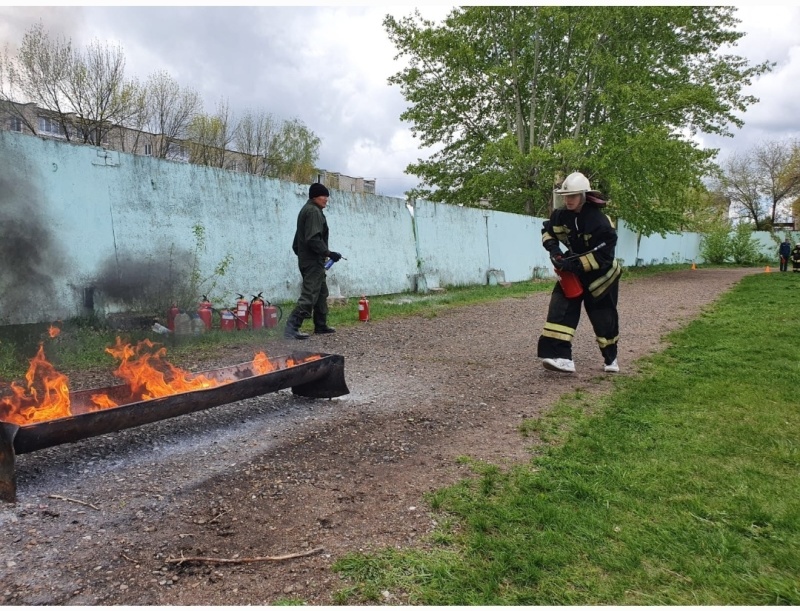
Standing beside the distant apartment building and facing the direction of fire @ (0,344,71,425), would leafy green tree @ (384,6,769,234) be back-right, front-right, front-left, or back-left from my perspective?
front-left

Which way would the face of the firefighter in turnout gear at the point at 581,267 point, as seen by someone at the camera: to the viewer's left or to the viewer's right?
to the viewer's left

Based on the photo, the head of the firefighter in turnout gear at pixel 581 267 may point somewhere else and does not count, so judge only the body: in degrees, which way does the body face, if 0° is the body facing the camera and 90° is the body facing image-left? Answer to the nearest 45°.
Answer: approximately 45°

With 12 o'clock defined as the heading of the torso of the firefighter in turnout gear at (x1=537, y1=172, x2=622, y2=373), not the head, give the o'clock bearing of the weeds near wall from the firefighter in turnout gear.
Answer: The weeds near wall is roughly at 2 o'clock from the firefighter in turnout gear.

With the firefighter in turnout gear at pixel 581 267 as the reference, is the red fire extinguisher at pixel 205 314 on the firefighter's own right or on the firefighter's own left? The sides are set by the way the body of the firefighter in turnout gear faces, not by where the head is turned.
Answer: on the firefighter's own right

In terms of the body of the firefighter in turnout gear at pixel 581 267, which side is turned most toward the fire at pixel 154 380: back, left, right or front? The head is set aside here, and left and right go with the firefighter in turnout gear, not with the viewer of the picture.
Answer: front

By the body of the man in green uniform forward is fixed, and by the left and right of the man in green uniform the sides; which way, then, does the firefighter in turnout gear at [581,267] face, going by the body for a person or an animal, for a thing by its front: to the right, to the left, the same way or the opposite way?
the opposite way

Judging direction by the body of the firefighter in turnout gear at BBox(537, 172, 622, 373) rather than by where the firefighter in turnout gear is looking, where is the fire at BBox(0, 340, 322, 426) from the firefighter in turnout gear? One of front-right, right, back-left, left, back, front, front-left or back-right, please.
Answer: front

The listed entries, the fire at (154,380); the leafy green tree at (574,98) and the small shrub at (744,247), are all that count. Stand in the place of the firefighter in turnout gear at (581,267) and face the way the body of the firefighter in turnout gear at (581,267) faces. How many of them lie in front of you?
1

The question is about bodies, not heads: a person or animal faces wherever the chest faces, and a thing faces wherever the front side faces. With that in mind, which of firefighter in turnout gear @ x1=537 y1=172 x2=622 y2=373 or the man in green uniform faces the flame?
the firefighter in turnout gear

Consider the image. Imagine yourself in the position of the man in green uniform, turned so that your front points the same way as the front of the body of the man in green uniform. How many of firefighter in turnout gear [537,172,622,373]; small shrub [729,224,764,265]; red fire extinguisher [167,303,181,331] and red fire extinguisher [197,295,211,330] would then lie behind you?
2

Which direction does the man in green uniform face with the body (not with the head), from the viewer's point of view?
to the viewer's right

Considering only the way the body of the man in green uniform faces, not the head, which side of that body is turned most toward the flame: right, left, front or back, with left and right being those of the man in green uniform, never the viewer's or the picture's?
right

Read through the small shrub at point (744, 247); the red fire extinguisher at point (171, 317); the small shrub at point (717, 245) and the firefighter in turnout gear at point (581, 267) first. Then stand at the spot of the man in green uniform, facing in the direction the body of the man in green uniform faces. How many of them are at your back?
1

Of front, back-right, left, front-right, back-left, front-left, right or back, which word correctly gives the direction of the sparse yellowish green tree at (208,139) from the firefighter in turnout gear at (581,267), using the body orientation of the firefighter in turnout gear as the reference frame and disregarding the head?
right

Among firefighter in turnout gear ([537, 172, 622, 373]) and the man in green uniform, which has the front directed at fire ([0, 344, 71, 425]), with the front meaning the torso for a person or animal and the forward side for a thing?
the firefighter in turnout gear

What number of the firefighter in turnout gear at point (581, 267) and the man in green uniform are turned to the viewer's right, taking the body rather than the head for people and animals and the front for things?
1

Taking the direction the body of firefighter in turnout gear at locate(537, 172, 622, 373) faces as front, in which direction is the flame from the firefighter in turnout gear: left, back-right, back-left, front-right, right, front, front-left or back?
front
